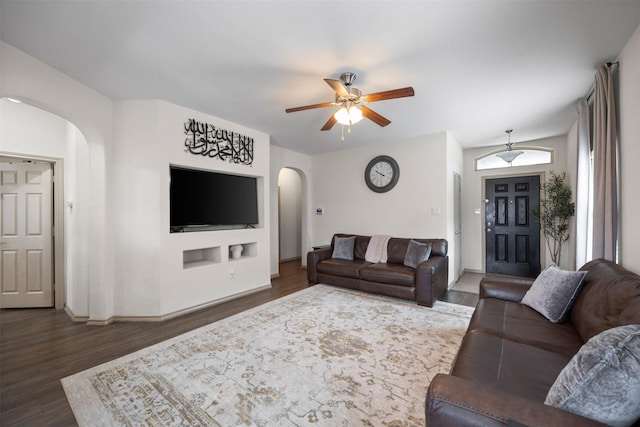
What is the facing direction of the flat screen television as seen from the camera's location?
facing the viewer and to the right of the viewer

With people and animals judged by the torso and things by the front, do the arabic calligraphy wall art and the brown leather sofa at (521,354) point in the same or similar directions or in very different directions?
very different directions

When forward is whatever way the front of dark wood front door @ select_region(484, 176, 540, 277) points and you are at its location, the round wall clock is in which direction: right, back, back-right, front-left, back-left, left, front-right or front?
front-right

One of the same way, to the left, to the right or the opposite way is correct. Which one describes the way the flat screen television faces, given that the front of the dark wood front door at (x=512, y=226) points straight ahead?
to the left

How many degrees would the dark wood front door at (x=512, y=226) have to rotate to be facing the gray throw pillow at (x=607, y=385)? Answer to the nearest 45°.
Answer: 0° — it already faces it

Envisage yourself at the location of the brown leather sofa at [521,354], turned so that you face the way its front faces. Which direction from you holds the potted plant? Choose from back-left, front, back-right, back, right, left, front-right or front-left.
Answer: right

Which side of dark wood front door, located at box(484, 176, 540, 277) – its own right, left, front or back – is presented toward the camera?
front

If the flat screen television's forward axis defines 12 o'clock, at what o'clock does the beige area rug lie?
The beige area rug is roughly at 1 o'clock from the flat screen television.

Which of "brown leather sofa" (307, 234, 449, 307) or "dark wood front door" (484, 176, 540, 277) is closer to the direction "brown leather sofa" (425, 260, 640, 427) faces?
the "brown leather sofa" (307, 234, 449, 307)

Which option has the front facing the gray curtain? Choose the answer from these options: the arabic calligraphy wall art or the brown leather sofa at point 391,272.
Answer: the arabic calligraphy wall art

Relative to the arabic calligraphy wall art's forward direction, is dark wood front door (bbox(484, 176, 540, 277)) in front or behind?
in front

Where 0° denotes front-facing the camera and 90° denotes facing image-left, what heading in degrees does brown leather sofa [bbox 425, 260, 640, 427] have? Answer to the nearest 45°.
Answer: approximately 90°
